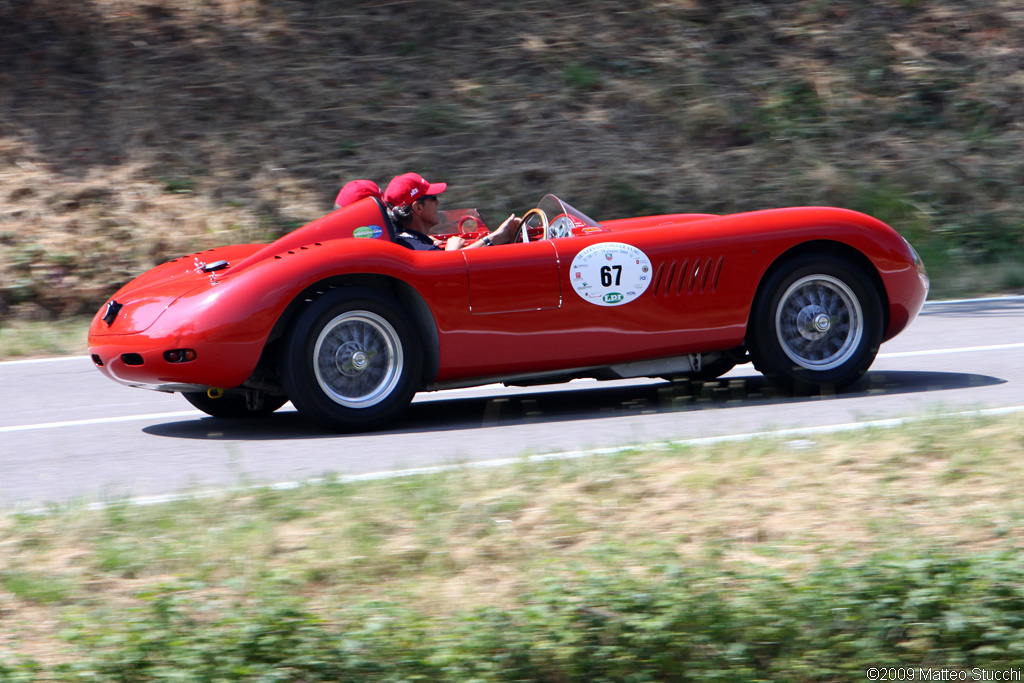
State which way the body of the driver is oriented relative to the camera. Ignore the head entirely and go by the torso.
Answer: to the viewer's right

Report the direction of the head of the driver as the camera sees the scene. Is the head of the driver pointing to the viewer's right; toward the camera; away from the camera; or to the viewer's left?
to the viewer's right
